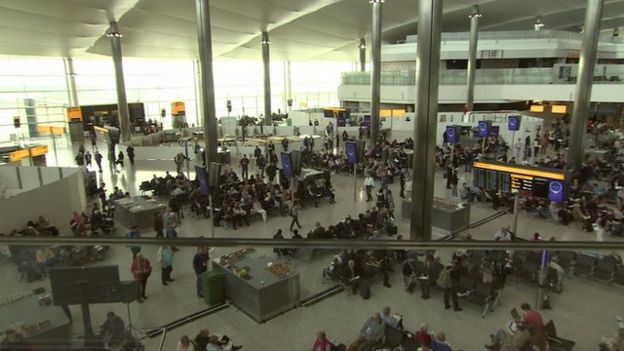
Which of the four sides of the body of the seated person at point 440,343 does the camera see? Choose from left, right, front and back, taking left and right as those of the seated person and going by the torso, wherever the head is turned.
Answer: back

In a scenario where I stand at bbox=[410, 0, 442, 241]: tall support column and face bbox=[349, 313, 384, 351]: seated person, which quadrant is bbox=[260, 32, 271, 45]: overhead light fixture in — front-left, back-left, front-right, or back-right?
back-right

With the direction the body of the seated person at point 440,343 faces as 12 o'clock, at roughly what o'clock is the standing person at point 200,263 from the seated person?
The standing person is roughly at 9 o'clock from the seated person.

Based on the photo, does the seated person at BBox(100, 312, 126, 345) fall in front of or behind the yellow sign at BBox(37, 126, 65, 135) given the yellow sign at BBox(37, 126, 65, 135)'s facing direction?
in front

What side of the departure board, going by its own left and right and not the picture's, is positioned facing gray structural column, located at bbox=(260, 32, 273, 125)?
right

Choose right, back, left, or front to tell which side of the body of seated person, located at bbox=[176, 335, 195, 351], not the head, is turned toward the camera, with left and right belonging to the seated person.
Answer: back

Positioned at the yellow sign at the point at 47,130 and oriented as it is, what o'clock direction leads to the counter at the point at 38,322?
The counter is roughly at 12 o'clock from the yellow sign.

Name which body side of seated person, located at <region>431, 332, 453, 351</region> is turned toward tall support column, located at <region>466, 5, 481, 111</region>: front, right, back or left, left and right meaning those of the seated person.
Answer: front

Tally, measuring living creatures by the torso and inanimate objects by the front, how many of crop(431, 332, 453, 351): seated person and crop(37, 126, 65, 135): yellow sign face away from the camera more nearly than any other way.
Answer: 1
